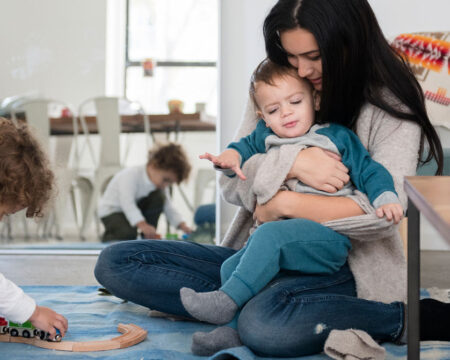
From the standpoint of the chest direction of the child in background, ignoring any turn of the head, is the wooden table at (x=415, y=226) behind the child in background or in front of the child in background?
in front

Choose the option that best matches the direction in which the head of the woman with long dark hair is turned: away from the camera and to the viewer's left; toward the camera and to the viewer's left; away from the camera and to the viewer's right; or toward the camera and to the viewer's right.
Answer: toward the camera and to the viewer's left

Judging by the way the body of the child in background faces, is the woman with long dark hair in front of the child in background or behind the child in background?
in front

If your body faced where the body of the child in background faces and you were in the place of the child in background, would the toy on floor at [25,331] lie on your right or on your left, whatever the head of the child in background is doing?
on your right

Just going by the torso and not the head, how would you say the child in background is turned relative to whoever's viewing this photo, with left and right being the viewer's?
facing the viewer and to the right of the viewer

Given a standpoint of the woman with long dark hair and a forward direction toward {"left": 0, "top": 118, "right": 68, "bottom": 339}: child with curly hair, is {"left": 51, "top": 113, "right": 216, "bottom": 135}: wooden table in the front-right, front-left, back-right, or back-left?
front-right

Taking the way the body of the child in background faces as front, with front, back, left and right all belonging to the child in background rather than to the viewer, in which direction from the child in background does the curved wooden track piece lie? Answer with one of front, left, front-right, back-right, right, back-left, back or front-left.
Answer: front-right

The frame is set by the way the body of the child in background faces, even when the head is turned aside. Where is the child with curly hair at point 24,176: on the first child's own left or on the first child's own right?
on the first child's own right
